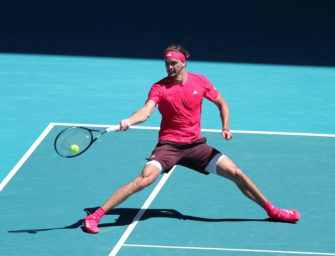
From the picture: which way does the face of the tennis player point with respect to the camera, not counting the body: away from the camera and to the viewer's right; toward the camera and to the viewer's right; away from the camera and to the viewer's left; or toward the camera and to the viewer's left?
toward the camera and to the viewer's left

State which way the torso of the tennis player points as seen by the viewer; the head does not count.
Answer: toward the camera

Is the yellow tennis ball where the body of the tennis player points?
no
